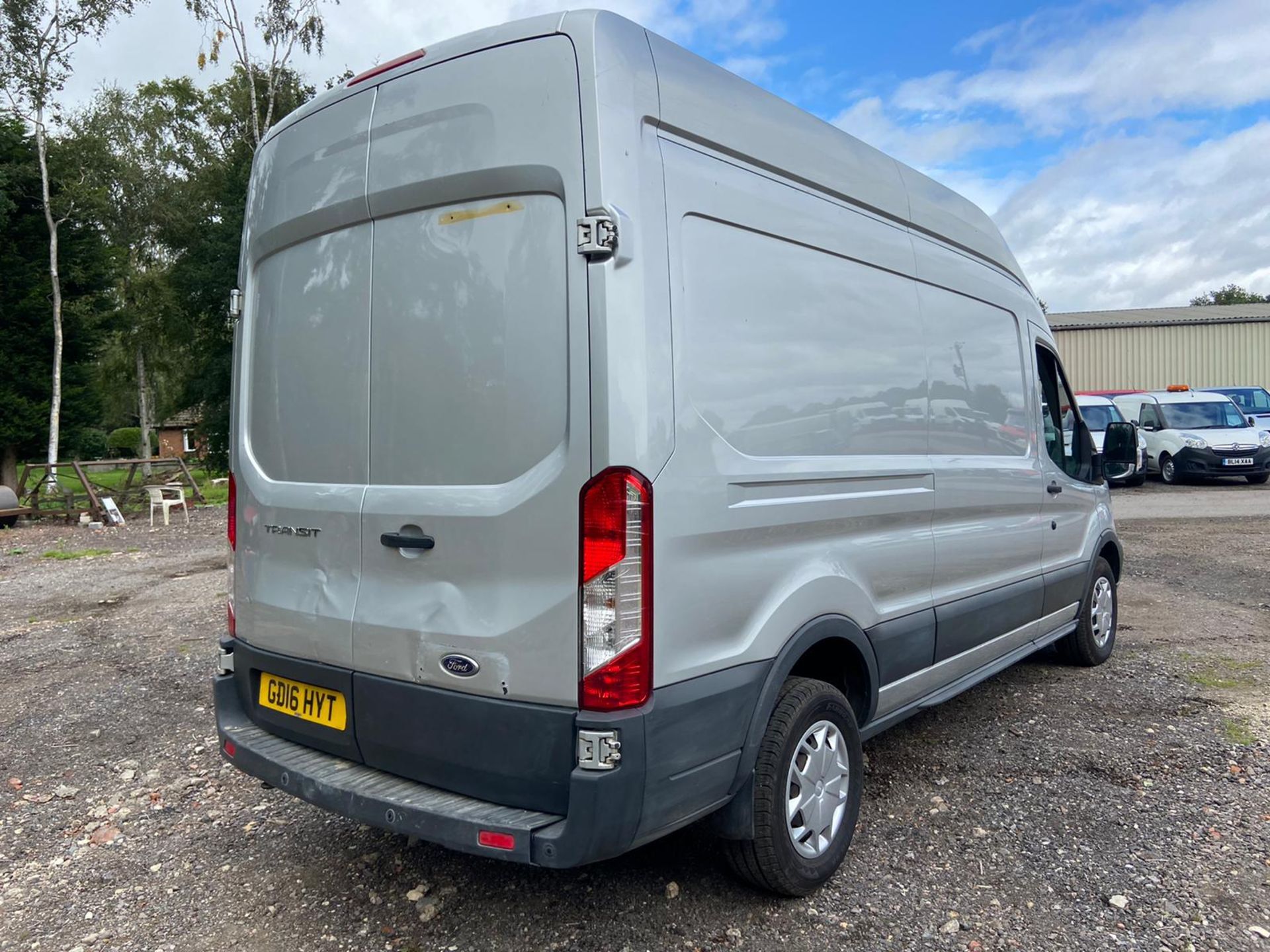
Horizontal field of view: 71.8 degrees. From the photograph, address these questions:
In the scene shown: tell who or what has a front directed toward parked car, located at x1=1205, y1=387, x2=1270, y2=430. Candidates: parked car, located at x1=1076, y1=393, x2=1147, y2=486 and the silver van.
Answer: the silver van

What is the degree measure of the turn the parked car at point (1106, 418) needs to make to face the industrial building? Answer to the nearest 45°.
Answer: approximately 135° to its left

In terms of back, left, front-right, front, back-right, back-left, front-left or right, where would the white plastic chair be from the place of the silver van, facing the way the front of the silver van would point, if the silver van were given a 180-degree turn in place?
right

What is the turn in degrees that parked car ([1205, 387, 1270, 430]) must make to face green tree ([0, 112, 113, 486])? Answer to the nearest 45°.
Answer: approximately 90° to its right

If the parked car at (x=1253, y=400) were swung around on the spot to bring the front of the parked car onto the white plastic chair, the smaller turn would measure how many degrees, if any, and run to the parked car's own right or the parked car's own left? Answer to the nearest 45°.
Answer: approximately 90° to the parked car's own right

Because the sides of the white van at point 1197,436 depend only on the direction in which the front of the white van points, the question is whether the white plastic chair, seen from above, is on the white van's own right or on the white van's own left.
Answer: on the white van's own right

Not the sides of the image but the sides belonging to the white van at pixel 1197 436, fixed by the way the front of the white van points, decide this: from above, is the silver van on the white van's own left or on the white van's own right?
on the white van's own right

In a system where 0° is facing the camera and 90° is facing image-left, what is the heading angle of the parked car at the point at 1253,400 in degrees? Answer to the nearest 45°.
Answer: approximately 315°

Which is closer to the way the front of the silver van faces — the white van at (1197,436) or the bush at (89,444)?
the white van

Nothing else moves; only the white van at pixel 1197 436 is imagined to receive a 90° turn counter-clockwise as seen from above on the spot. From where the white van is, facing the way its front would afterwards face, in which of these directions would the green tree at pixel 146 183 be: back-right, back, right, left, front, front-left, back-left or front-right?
back-left

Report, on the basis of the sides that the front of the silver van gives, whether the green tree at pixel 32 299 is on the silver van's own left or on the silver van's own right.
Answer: on the silver van's own left

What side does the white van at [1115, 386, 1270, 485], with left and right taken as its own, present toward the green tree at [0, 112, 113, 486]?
right

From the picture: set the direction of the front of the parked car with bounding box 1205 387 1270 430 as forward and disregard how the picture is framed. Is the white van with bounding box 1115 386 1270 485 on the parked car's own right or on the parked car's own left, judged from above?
on the parked car's own right

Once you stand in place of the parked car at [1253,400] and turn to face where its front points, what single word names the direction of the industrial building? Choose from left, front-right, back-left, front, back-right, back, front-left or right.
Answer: back-left
